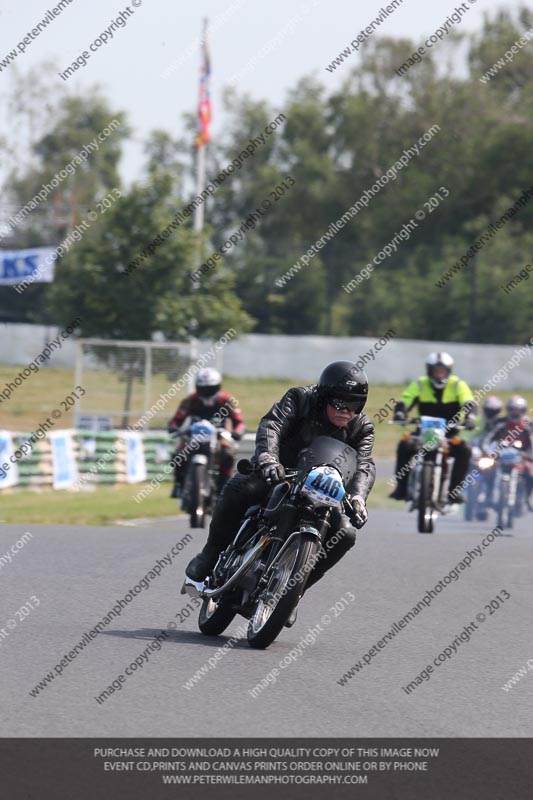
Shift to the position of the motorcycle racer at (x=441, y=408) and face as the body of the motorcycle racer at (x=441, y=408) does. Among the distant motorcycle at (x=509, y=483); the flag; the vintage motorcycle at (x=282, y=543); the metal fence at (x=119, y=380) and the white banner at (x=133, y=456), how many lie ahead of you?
1

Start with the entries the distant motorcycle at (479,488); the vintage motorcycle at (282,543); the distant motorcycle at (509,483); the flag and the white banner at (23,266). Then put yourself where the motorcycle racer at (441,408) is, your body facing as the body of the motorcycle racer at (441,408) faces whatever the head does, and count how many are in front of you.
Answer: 1

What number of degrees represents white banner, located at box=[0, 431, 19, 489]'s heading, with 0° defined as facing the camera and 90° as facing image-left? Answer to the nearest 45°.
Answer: approximately 0°

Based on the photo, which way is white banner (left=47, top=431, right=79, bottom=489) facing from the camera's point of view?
toward the camera

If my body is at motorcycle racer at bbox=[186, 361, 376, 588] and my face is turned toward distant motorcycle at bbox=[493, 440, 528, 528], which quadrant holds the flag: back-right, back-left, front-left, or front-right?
front-left

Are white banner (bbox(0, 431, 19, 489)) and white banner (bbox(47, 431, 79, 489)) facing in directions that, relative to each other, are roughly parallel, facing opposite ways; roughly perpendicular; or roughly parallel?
roughly parallel

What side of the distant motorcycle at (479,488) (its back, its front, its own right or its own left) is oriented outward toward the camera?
front

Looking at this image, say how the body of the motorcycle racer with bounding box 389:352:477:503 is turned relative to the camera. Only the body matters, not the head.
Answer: toward the camera

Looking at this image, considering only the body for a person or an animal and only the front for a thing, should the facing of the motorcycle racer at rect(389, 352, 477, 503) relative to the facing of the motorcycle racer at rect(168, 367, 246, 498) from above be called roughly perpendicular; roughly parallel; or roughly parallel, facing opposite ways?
roughly parallel

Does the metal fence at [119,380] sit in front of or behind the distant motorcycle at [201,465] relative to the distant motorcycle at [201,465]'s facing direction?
behind

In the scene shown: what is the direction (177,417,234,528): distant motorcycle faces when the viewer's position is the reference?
facing the viewer

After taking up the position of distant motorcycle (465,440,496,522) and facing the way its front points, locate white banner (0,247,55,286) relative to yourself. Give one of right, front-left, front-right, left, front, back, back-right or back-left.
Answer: back-right
